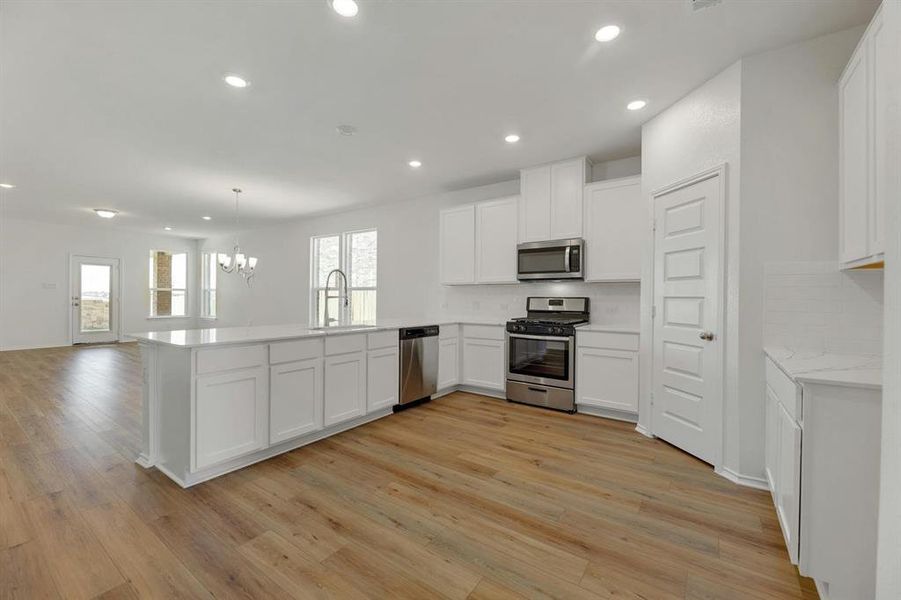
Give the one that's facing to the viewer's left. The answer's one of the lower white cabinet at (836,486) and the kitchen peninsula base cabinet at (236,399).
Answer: the lower white cabinet

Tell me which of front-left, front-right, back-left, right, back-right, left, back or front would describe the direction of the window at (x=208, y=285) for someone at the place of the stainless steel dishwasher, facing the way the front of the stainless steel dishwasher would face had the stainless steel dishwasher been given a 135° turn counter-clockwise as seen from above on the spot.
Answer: front-left

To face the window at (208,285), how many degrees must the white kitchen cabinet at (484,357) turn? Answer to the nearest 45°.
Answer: approximately 90° to its right

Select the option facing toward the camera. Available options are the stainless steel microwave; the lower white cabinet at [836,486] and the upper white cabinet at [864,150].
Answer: the stainless steel microwave

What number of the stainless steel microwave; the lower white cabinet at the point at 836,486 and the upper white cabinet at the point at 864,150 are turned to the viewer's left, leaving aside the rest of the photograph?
2

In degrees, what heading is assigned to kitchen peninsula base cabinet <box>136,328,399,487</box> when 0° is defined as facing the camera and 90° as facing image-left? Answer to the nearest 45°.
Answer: approximately 315°

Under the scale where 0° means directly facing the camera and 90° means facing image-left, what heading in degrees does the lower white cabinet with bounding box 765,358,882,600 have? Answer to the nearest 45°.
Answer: approximately 90°

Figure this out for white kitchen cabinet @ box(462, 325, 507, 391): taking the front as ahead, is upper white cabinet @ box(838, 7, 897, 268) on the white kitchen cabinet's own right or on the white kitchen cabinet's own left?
on the white kitchen cabinet's own left

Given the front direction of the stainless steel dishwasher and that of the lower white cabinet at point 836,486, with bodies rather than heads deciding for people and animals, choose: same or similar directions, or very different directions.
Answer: very different directions

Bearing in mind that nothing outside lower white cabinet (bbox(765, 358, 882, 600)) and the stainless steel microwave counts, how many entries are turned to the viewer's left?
1
